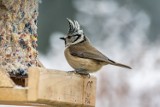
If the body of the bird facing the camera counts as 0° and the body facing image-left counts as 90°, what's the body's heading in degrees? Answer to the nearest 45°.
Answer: approximately 90°
